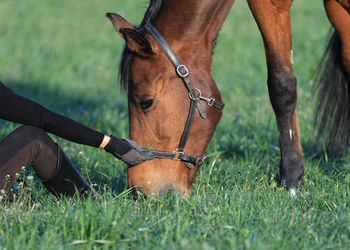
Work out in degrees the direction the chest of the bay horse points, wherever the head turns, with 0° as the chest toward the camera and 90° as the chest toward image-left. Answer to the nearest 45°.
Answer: approximately 90°
